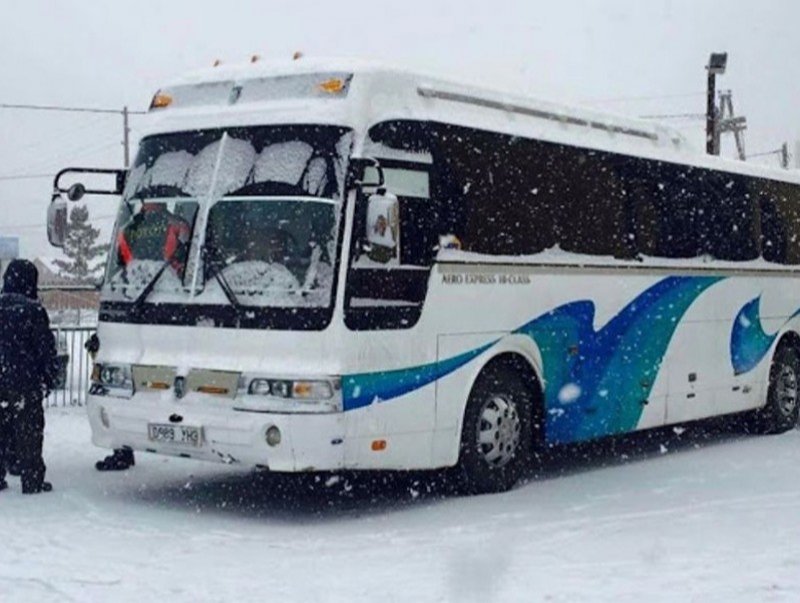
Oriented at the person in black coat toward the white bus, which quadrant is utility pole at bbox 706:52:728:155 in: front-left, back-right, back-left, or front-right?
front-left

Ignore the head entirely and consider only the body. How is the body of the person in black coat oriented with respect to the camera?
away from the camera

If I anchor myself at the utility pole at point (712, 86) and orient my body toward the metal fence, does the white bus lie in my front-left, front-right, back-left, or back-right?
front-left

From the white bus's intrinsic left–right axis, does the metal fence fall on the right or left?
on its right

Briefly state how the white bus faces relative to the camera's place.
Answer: facing the viewer and to the left of the viewer

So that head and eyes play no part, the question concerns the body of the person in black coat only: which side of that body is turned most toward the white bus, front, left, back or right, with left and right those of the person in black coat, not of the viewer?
right

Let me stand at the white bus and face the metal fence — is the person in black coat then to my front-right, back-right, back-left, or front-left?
front-left

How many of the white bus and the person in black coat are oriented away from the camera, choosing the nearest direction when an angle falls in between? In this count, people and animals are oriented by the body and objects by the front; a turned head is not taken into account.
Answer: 1

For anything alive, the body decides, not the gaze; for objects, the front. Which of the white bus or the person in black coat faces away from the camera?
the person in black coat

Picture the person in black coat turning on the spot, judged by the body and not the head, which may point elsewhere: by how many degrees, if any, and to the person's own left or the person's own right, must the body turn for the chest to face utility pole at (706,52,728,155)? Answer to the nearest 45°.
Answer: approximately 45° to the person's own right

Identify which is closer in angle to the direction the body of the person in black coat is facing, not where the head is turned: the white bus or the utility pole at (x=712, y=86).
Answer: the utility pole

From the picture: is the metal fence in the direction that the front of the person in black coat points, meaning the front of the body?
yes

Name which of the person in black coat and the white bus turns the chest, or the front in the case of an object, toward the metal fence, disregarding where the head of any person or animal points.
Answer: the person in black coat

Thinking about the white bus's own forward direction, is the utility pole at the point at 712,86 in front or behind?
behind
